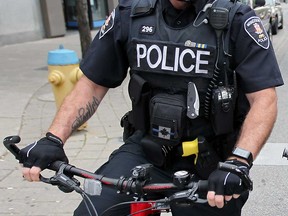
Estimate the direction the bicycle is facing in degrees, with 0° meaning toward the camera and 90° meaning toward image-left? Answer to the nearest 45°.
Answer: approximately 0°

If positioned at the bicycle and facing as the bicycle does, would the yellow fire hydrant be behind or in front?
behind
